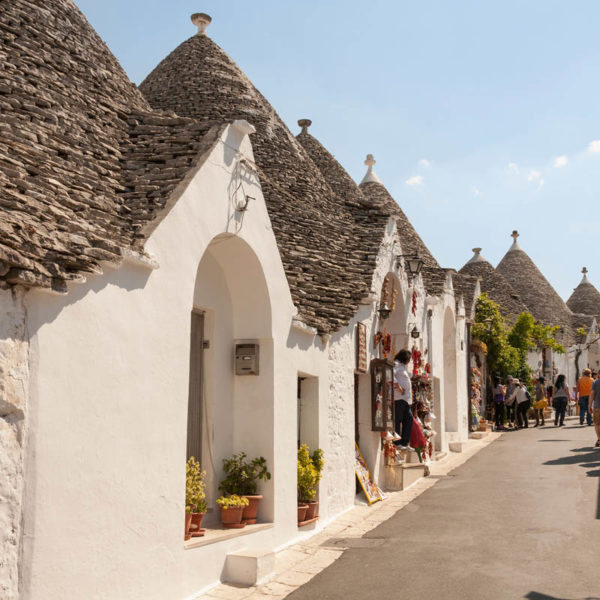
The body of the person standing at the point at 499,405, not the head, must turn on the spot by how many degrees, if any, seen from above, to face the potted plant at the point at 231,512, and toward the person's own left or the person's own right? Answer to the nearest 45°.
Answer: approximately 180°

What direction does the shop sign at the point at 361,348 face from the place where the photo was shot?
facing the viewer and to the right of the viewer

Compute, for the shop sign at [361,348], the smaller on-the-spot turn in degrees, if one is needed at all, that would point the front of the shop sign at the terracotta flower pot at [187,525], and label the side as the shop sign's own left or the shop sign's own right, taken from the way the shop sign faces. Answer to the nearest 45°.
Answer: approximately 45° to the shop sign's own right

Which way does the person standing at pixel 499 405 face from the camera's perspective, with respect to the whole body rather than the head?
away from the camera

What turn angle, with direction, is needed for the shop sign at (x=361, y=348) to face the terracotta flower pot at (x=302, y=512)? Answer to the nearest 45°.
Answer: approximately 45° to its right

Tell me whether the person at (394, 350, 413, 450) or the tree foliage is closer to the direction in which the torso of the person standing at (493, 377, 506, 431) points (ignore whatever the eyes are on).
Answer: the tree foliage
